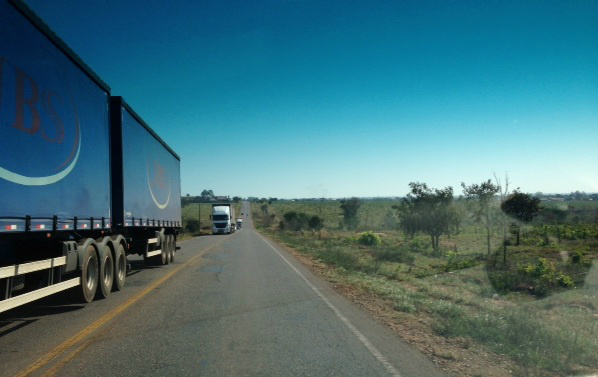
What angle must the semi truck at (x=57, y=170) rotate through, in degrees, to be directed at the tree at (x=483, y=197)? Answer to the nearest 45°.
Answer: approximately 180°

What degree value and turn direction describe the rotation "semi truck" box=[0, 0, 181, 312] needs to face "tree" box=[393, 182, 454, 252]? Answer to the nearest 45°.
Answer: approximately 180°

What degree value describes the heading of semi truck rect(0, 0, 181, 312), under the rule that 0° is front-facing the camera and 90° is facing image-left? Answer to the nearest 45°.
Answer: approximately 45°
